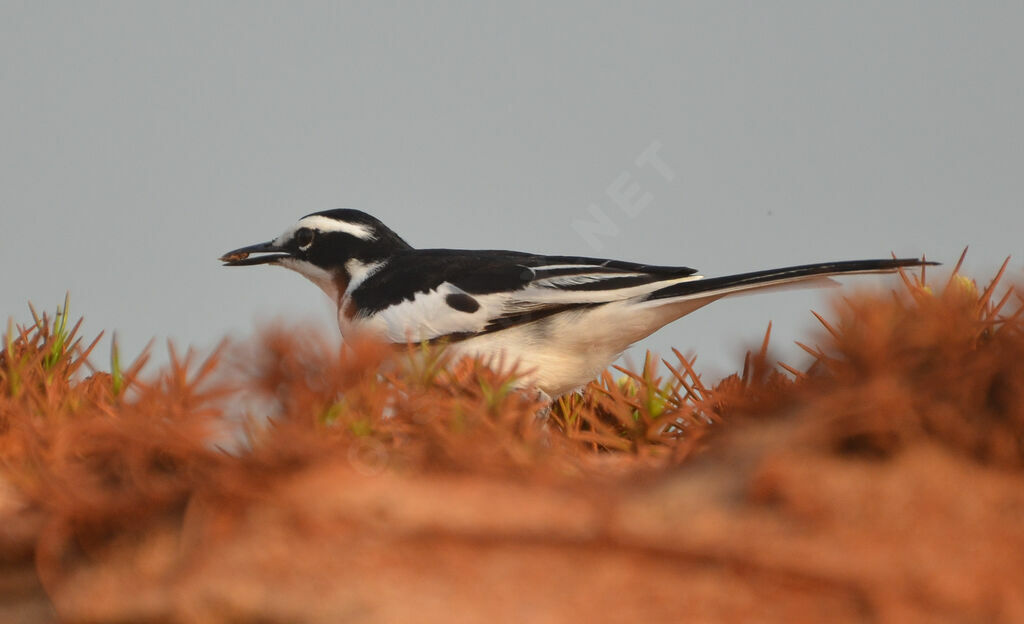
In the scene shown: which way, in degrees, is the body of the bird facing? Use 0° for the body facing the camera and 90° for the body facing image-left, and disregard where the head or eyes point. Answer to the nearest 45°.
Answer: approximately 90°
